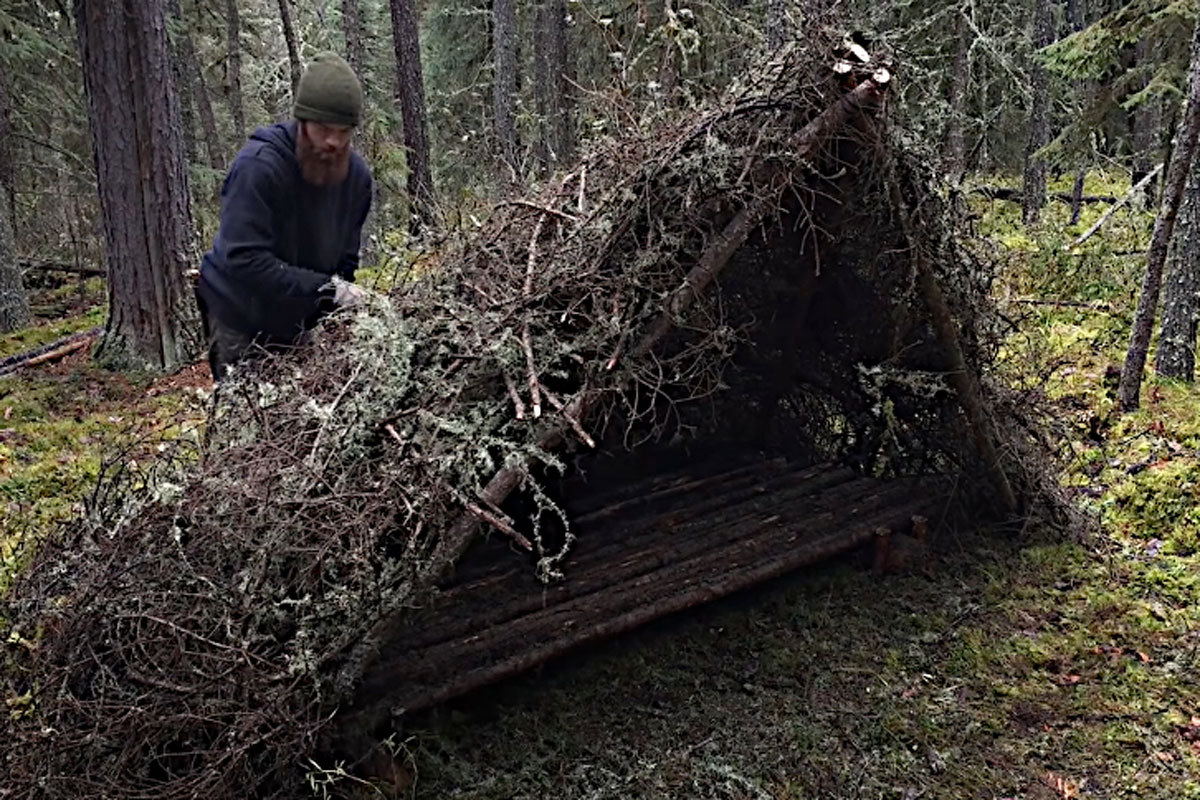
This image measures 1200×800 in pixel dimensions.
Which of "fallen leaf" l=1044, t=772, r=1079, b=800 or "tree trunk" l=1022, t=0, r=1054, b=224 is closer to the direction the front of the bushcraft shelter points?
the fallen leaf

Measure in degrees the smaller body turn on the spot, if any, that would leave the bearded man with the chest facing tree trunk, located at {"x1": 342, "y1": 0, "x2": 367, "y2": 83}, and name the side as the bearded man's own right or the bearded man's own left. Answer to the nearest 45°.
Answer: approximately 135° to the bearded man's own left

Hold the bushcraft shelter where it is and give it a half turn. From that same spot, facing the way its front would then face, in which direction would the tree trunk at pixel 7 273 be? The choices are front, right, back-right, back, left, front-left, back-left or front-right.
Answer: front

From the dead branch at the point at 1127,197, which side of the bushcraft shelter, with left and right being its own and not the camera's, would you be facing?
left

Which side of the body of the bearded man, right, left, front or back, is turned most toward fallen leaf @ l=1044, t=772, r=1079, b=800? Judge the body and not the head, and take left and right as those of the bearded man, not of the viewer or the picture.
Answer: front

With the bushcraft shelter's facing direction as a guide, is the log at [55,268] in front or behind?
behind

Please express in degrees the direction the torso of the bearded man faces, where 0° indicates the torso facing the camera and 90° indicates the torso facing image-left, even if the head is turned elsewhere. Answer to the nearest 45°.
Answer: approximately 315°

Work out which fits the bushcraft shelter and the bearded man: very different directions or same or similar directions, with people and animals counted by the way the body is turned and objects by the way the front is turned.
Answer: same or similar directions

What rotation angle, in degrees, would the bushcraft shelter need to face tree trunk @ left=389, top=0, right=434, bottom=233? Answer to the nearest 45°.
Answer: approximately 135° to its left

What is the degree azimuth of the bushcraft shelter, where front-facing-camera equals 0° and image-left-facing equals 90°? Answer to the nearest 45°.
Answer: approximately 315°

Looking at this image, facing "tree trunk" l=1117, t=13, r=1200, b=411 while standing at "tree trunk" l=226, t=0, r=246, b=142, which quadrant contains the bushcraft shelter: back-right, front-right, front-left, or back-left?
front-right

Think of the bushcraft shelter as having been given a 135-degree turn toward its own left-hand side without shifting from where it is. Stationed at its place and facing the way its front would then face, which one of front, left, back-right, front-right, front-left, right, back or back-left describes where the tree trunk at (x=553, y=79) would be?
front

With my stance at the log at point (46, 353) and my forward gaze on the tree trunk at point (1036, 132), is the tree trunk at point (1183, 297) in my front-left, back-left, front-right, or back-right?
front-right

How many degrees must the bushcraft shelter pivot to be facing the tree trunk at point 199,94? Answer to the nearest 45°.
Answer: approximately 135° to its left

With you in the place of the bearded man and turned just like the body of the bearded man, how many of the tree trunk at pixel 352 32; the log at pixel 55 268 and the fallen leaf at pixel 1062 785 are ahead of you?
1
